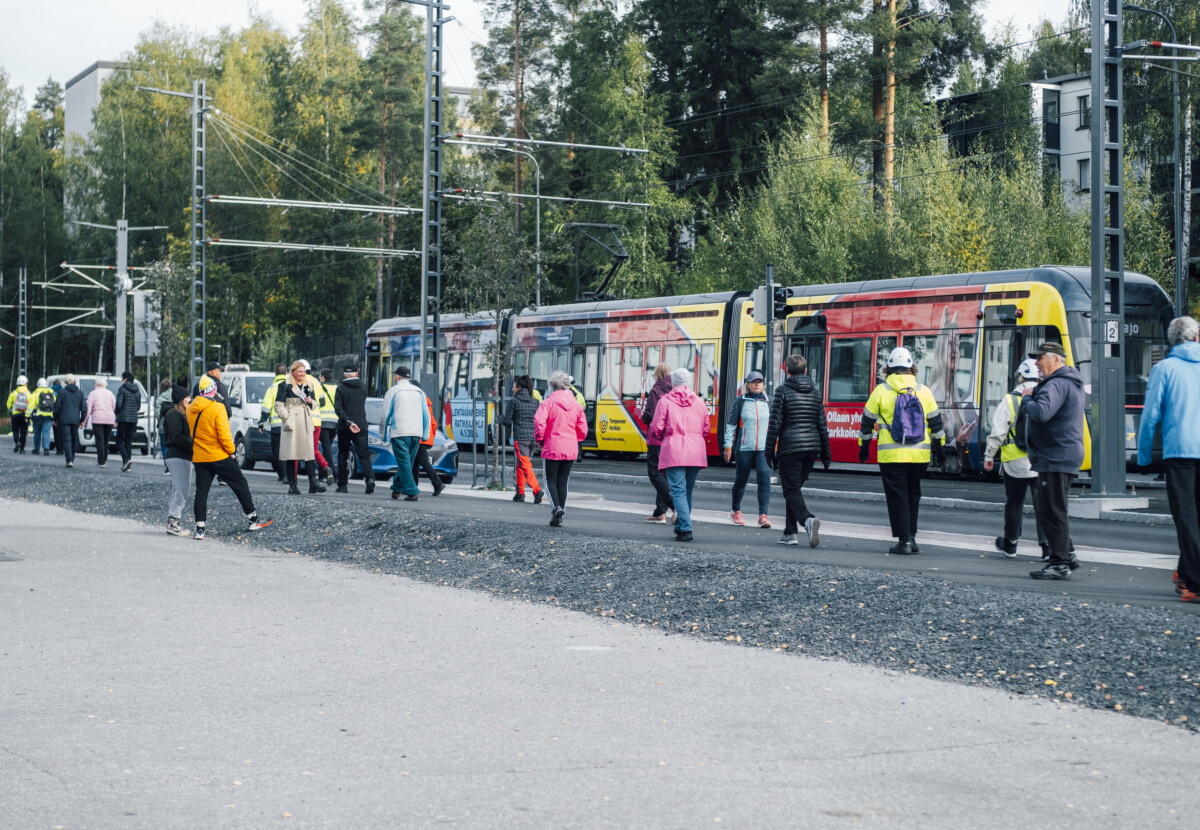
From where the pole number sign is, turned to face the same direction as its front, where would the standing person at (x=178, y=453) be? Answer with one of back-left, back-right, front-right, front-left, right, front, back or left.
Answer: front-right

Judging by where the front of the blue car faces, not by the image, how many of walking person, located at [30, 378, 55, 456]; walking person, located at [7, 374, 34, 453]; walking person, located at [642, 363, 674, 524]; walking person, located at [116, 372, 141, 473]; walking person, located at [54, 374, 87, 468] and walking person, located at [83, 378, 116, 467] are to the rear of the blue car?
5

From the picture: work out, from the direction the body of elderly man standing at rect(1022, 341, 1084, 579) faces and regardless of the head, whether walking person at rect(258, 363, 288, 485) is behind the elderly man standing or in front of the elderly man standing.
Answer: in front

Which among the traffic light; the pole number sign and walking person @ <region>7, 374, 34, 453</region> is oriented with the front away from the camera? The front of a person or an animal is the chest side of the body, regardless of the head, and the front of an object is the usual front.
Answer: the walking person

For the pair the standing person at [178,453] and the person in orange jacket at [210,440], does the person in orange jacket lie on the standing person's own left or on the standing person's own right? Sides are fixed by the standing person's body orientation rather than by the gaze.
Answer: on the standing person's own right

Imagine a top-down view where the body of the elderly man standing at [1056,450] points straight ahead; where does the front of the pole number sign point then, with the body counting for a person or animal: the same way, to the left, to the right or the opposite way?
to the left

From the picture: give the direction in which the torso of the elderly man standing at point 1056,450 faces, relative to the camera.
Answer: to the viewer's left

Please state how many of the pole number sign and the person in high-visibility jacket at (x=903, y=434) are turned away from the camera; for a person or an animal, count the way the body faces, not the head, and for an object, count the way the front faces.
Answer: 1

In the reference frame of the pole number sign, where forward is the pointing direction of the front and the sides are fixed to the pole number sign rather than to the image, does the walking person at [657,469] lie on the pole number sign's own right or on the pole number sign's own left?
on the pole number sign's own right

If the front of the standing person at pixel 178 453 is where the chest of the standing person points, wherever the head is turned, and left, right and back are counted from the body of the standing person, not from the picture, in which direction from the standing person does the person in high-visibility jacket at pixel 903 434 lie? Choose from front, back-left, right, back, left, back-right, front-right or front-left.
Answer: front-right

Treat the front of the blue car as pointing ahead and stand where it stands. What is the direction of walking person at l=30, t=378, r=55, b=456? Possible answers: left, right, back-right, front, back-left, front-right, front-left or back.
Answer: back

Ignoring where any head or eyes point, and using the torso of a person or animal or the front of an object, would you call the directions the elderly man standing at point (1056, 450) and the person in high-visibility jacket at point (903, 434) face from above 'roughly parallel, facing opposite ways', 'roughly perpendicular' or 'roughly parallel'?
roughly perpendicular

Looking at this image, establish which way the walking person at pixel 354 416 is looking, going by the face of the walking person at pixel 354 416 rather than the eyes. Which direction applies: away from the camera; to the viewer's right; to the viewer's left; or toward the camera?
away from the camera

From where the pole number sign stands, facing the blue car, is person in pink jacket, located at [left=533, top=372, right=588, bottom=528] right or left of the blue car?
left

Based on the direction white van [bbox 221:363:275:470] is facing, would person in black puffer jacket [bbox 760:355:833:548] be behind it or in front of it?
in front

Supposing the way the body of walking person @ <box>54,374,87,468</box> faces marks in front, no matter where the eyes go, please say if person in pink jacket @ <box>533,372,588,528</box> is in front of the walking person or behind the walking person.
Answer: behind
